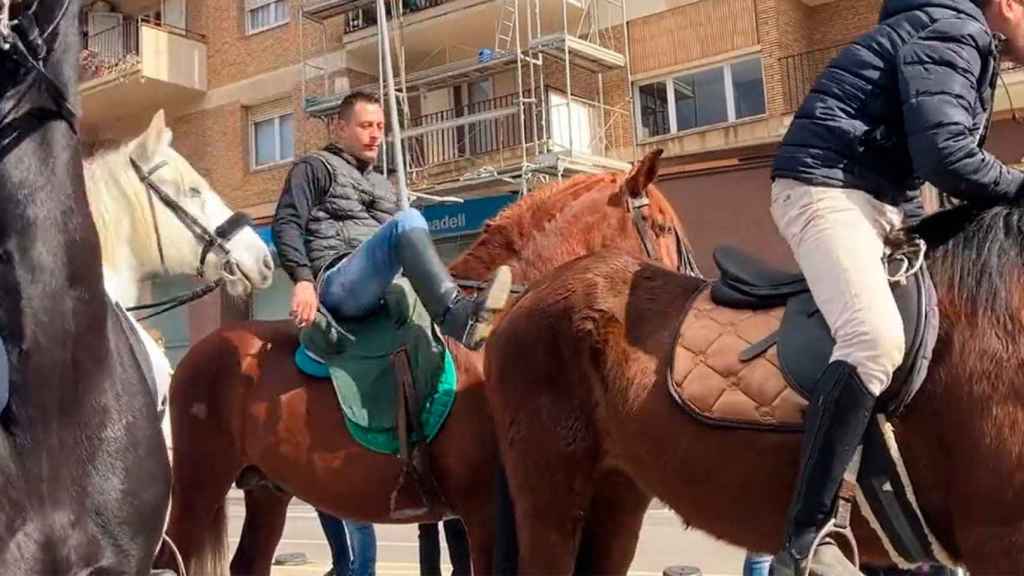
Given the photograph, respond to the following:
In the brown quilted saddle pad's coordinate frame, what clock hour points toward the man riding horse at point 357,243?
The man riding horse is roughly at 7 o'clock from the brown quilted saddle pad.

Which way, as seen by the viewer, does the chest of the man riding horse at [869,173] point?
to the viewer's right

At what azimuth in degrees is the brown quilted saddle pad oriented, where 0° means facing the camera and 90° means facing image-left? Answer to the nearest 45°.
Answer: approximately 270°

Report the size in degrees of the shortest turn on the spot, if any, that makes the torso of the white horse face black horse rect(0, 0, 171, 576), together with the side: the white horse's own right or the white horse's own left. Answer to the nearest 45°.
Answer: approximately 90° to the white horse's own right

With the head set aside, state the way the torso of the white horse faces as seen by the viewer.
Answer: to the viewer's right

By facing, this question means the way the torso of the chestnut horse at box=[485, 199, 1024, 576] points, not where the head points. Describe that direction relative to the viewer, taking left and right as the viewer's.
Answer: facing to the right of the viewer

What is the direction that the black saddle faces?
to the viewer's right

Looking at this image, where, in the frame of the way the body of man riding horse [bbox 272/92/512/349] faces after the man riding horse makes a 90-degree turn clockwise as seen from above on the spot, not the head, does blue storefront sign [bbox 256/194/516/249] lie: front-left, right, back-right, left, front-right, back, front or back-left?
back-right

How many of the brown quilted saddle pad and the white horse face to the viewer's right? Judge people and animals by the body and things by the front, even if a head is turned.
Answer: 2

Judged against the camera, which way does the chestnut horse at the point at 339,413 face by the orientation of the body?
to the viewer's right
